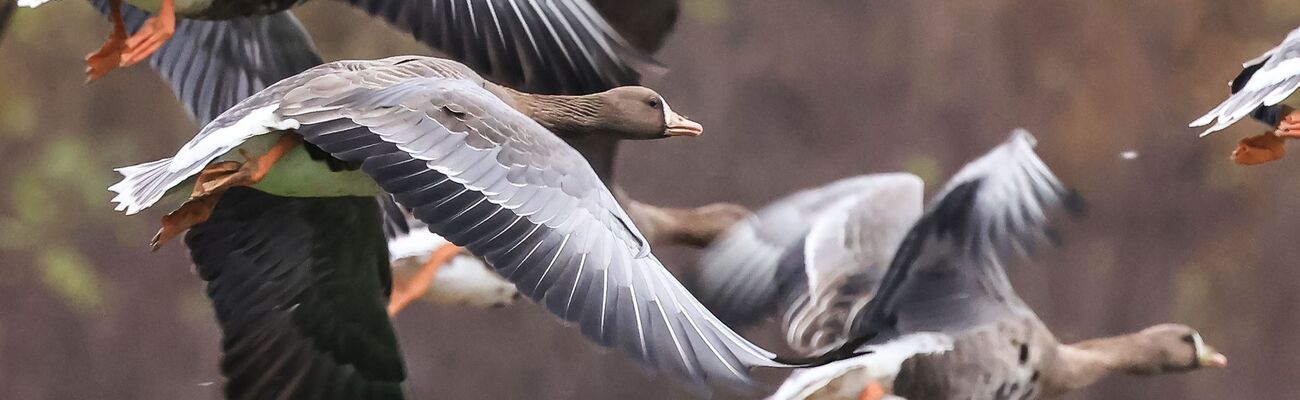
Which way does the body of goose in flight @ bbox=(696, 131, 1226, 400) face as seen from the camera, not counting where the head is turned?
to the viewer's right

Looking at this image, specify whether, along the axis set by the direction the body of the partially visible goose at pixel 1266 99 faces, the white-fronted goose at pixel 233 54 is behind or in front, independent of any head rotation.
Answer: behind

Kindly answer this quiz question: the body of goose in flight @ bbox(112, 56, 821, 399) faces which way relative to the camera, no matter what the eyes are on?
to the viewer's right

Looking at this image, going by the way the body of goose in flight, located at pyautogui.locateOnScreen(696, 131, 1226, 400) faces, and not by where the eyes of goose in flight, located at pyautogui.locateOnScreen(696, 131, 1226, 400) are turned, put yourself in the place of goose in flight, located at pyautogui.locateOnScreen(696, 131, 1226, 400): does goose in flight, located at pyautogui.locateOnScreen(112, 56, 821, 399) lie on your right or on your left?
on your right

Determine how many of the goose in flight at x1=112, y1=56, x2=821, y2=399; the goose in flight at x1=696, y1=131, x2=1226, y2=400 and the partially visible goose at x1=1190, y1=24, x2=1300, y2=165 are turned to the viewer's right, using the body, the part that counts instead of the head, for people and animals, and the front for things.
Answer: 3

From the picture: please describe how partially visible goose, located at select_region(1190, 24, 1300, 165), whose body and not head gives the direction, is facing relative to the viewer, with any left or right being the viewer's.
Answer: facing to the right of the viewer

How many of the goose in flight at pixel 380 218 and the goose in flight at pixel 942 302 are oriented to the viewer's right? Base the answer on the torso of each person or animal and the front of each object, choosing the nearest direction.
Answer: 2

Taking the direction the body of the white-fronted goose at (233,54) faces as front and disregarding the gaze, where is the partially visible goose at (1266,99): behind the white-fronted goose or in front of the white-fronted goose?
in front
